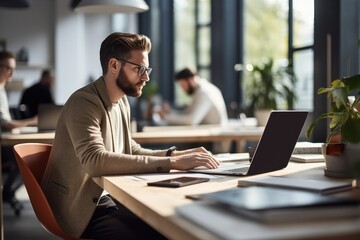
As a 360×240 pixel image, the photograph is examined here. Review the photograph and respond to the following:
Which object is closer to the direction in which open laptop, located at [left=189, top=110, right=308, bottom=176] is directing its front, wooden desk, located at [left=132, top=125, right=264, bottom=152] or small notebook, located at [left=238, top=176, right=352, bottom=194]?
the wooden desk

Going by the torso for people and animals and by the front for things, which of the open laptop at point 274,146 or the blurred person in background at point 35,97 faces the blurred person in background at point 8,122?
the open laptop

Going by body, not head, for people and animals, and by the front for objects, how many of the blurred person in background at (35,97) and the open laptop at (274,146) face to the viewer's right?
1

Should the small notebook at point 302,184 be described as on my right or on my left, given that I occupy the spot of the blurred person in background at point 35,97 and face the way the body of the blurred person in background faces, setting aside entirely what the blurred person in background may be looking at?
on my right

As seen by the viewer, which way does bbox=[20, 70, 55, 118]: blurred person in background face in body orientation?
to the viewer's right

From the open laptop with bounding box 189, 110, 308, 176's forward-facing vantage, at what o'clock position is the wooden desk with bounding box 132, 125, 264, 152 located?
The wooden desk is roughly at 1 o'clock from the open laptop.

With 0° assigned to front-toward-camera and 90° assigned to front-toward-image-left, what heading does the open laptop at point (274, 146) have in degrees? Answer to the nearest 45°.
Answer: approximately 135°

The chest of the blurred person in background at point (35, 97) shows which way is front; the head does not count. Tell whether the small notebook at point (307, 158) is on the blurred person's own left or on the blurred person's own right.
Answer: on the blurred person's own right
